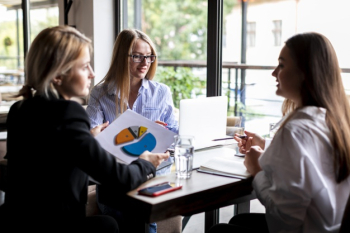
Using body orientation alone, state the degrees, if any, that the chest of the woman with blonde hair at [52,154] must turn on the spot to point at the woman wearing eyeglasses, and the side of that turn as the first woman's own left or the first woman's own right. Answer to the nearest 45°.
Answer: approximately 45° to the first woman's own left

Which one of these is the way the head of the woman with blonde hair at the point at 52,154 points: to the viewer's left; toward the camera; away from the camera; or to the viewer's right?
to the viewer's right

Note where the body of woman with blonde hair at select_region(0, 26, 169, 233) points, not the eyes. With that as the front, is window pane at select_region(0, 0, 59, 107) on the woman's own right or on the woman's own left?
on the woman's own left

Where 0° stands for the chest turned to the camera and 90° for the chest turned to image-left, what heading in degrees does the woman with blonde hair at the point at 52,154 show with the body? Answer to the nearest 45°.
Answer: approximately 225°

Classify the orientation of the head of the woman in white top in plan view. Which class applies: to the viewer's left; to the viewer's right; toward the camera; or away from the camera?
to the viewer's left

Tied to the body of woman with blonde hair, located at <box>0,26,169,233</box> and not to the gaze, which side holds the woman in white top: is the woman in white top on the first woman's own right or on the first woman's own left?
on the first woman's own right

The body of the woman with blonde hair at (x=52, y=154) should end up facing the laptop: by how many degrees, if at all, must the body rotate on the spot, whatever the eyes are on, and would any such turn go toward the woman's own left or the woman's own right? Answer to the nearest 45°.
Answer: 0° — they already face it
